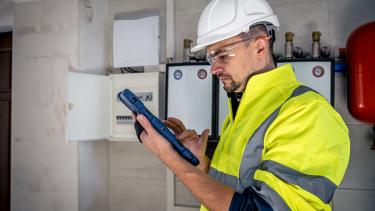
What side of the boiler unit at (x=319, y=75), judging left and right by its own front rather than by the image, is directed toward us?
front

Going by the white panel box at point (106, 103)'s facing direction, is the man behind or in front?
in front

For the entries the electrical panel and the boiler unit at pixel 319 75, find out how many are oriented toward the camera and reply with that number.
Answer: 2

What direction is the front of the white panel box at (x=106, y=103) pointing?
toward the camera

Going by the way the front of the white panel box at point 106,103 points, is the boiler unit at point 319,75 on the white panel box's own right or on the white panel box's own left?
on the white panel box's own left

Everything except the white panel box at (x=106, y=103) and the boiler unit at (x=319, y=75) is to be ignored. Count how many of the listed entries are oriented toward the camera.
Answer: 2

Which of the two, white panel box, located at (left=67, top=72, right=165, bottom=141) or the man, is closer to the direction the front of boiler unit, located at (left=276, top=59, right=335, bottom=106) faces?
the man

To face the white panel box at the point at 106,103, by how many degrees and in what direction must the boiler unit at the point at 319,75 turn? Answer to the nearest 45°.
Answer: approximately 90° to its right
